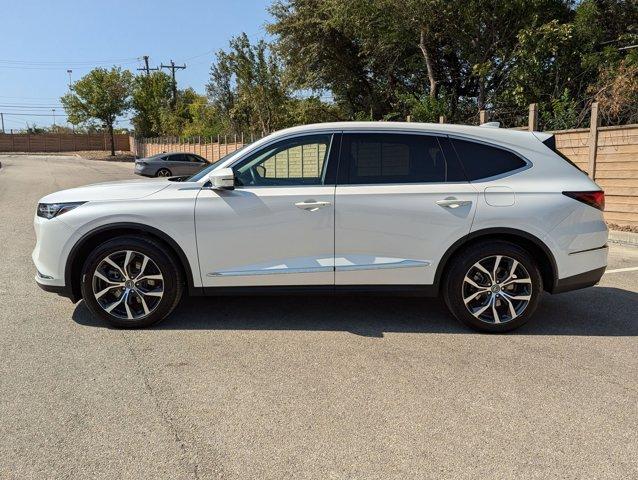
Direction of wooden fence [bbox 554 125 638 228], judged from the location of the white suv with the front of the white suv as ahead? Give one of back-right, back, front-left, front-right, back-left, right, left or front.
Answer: back-right

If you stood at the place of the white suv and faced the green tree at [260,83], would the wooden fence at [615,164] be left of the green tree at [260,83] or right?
right

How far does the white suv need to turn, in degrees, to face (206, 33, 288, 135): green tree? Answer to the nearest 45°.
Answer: approximately 90° to its right

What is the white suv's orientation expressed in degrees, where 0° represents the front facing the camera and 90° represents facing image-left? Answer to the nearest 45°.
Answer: approximately 90°

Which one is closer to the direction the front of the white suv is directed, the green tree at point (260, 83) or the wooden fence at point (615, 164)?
the green tree
